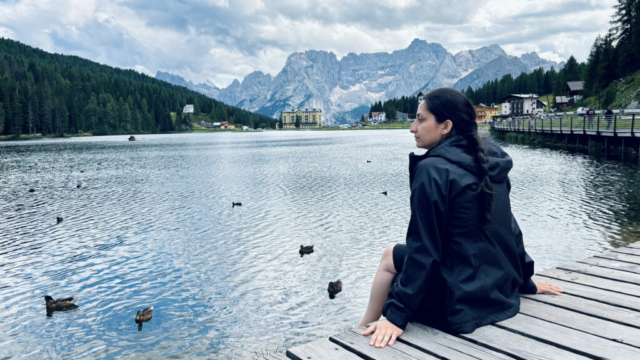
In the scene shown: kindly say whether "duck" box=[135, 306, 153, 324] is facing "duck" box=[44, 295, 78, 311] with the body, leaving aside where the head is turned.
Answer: no

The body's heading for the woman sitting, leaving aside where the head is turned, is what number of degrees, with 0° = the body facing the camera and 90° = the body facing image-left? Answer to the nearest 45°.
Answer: approximately 135°

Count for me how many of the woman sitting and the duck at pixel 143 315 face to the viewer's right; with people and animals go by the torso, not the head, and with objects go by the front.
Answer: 0

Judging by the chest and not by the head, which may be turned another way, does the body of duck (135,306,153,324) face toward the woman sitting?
no

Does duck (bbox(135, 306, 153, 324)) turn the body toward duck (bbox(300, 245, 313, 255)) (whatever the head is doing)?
no

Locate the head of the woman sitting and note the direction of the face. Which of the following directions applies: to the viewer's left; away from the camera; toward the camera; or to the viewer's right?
to the viewer's left

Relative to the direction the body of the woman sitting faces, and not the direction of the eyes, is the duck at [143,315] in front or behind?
in front

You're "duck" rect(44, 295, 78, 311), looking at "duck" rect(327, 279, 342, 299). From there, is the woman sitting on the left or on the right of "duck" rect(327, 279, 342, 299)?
right
